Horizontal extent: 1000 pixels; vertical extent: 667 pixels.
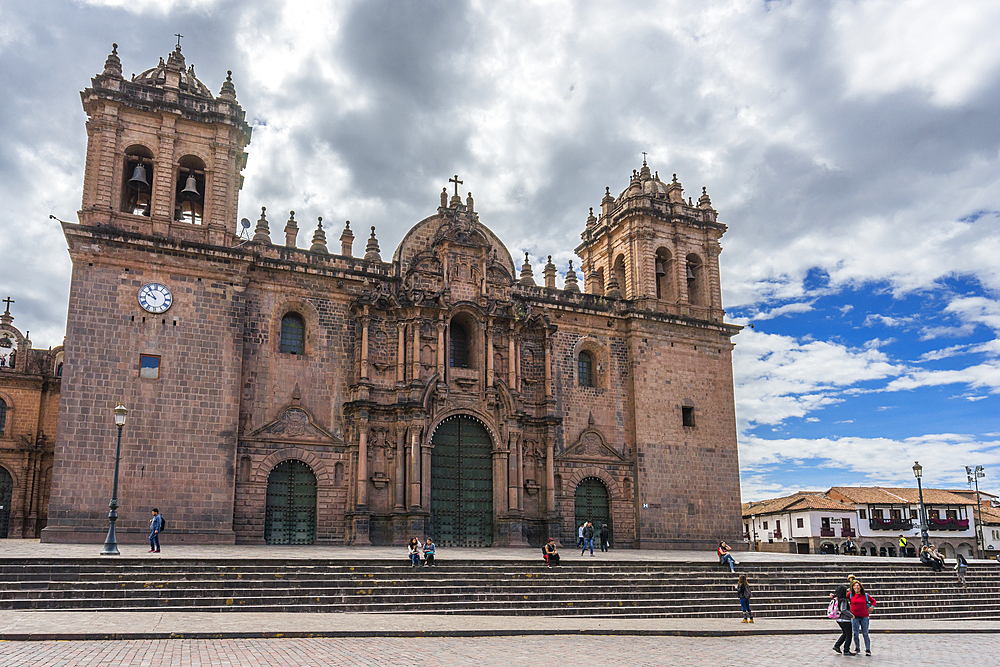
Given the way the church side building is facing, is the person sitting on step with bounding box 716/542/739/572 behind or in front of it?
in front

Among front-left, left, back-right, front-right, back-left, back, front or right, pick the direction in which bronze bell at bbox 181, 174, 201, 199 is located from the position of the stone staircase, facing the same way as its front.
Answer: back-right

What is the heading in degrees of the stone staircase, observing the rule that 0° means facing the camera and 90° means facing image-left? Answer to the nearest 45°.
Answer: approximately 0°

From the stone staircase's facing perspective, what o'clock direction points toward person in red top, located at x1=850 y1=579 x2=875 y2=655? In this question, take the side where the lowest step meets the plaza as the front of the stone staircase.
The person in red top is roughly at 10 o'clock from the stone staircase.

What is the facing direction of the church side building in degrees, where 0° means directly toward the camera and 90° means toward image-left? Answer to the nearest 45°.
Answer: approximately 0°

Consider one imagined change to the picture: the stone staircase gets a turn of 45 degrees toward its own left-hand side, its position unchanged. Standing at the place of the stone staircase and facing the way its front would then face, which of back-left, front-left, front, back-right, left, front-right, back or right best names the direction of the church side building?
back

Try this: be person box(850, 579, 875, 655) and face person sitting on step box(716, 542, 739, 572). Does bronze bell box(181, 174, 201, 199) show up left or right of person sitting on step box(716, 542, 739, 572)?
left
